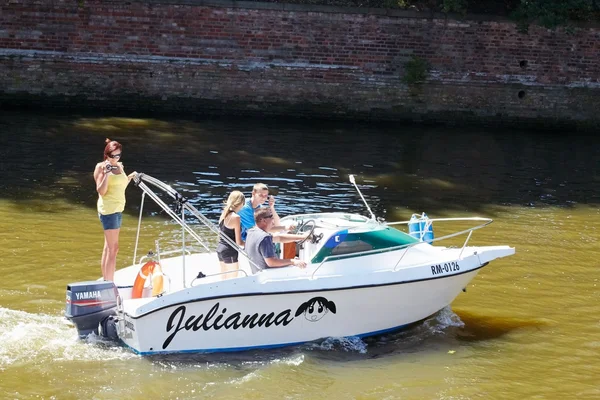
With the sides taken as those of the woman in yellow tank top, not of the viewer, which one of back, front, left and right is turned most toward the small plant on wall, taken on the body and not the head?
left

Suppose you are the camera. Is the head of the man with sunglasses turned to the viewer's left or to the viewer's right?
to the viewer's right

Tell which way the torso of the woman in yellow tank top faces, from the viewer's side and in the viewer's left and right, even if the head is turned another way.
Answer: facing the viewer and to the right of the viewer
